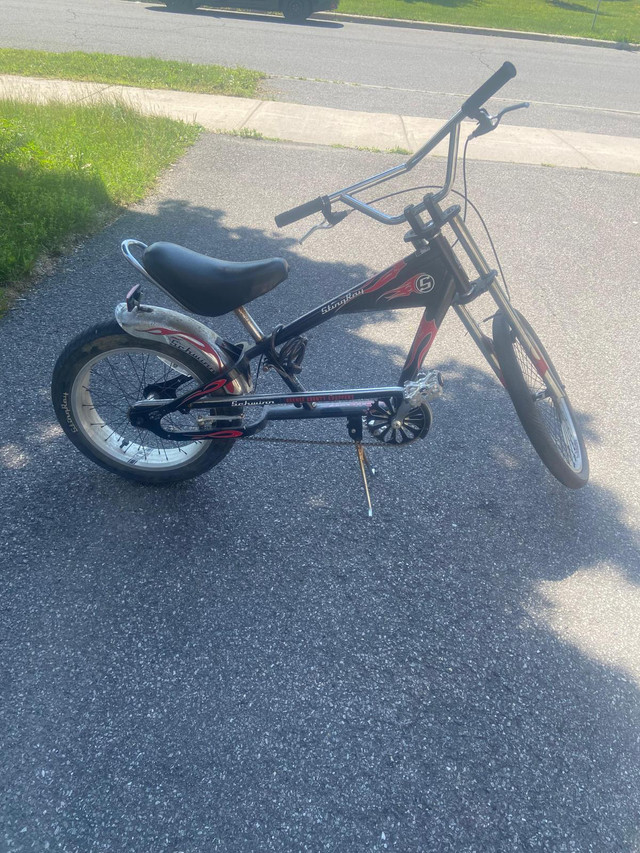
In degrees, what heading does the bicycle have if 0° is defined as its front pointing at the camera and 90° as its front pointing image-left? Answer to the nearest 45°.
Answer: approximately 270°

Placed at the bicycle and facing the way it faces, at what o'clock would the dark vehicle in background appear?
The dark vehicle in background is roughly at 9 o'clock from the bicycle.
